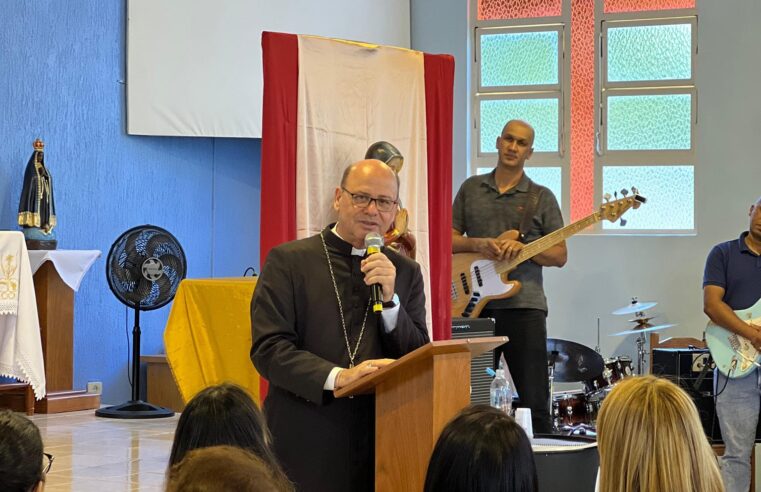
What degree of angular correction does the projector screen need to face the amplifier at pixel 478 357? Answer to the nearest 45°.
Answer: approximately 45° to its left

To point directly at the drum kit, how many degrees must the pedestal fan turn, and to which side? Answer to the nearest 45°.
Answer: approximately 45° to its left

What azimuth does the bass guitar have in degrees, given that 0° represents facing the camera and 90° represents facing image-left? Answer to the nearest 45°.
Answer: approximately 0°

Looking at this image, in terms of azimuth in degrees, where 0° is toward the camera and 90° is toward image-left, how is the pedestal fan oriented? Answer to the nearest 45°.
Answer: approximately 315°
